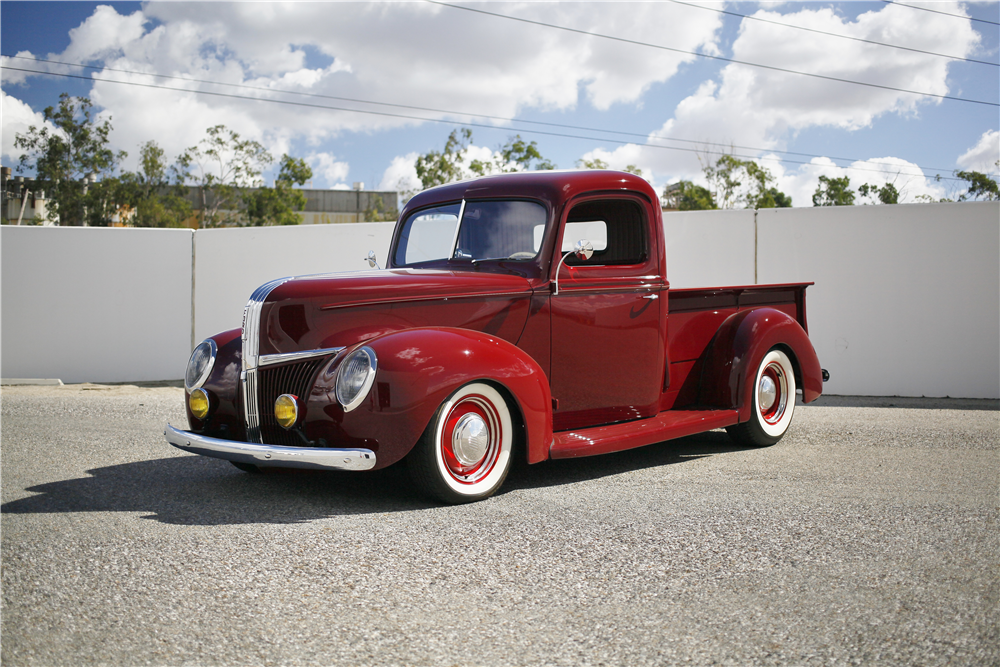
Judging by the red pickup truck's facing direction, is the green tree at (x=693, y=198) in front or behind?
behind

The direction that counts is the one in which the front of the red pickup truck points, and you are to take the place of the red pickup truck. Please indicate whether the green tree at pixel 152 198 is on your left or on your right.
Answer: on your right

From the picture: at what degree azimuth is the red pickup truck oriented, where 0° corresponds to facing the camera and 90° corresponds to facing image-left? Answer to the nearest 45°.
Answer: approximately 45°

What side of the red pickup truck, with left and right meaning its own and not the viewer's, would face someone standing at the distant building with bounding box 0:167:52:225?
right

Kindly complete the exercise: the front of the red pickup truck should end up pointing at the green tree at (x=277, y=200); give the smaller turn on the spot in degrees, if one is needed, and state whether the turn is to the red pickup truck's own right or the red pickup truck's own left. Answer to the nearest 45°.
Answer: approximately 135° to the red pickup truck's own right
